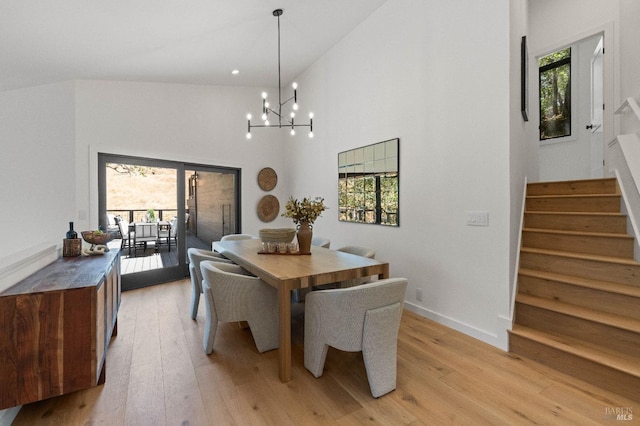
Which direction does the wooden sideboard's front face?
to the viewer's right

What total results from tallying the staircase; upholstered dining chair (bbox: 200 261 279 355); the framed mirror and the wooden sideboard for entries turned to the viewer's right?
2

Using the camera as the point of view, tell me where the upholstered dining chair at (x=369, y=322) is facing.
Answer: facing away from the viewer and to the left of the viewer

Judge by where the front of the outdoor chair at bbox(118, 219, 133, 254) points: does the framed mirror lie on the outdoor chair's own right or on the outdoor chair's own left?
on the outdoor chair's own right

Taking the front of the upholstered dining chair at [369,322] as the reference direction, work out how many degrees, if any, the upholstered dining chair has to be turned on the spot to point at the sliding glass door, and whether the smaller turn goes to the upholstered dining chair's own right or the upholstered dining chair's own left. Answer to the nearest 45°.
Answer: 0° — it already faces it

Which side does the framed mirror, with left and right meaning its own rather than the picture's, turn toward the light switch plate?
left

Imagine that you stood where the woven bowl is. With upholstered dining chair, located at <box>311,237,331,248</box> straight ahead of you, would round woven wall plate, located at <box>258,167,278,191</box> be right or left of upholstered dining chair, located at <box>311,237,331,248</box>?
left

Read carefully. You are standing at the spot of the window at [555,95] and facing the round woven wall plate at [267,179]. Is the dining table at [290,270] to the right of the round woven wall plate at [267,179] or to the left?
left

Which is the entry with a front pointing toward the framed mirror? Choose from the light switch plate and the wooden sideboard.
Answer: the wooden sideboard

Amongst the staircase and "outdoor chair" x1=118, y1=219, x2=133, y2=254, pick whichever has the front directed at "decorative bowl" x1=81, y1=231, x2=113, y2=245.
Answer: the staircase
